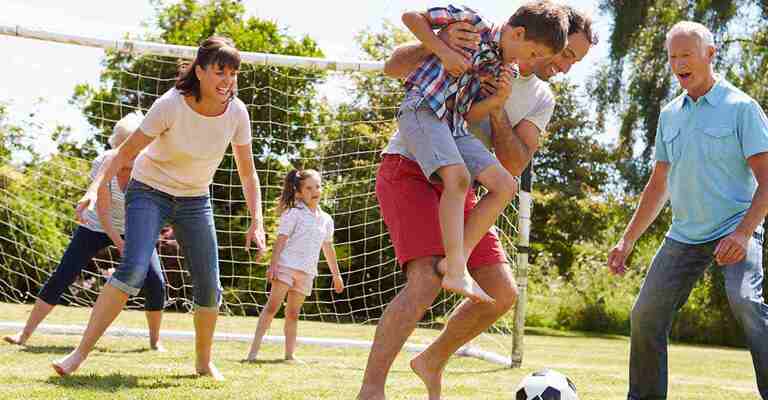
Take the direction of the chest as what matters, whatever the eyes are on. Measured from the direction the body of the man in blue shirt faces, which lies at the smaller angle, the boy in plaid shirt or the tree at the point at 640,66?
the boy in plaid shirt

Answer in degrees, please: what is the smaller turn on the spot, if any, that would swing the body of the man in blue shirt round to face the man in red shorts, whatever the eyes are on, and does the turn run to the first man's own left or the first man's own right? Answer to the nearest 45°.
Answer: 0° — they already face them

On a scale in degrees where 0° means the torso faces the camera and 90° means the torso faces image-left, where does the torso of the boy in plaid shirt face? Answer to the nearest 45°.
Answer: approximately 315°

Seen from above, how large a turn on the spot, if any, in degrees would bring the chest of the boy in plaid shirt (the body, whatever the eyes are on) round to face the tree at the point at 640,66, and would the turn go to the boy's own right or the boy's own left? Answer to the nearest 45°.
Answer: approximately 135° to the boy's own left

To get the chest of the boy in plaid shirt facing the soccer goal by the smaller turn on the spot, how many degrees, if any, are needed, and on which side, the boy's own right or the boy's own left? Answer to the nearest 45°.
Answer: approximately 135° to the boy's own left

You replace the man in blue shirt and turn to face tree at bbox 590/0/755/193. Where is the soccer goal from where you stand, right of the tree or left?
left

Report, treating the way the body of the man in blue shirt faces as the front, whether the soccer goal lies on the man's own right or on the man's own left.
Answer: on the man's own right

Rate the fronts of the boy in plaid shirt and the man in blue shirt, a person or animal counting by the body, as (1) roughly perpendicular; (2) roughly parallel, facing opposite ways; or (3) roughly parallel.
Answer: roughly perpendicular

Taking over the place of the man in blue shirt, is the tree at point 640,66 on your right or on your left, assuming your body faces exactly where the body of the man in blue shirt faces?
on your right
